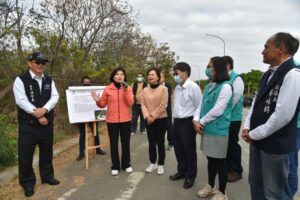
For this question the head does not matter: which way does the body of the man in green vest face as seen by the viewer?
to the viewer's left

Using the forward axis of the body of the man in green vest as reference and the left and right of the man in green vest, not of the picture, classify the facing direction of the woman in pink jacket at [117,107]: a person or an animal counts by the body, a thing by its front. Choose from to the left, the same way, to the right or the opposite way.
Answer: to the left

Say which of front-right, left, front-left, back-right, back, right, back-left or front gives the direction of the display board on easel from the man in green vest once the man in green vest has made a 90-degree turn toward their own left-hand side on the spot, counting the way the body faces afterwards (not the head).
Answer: right

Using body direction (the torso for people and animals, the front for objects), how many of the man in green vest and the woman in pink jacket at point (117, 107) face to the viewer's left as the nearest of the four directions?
1

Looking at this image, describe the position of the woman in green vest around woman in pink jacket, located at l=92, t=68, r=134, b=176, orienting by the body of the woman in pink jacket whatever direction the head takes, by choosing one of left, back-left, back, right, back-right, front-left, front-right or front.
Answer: front-left

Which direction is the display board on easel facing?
toward the camera

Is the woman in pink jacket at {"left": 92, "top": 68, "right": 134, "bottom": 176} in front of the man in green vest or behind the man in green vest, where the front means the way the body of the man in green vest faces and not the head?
in front

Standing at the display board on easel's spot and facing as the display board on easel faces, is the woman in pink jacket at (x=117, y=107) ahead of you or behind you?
ahead

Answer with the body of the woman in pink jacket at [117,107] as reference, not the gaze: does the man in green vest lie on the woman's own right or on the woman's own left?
on the woman's own left

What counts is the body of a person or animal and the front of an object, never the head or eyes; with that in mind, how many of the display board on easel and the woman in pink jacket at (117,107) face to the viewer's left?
0

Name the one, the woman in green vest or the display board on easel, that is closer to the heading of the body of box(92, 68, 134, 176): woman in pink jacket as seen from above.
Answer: the woman in green vest
